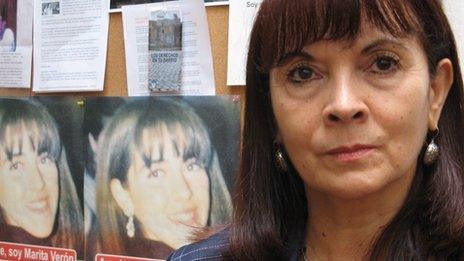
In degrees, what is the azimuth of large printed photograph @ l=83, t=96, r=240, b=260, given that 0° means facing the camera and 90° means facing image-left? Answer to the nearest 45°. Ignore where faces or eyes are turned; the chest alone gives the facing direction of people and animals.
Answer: approximately 0°

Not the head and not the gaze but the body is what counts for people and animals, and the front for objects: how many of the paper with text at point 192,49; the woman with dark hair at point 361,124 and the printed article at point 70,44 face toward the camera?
3

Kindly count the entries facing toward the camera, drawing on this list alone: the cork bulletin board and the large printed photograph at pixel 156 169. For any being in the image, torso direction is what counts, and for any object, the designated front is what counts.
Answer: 2

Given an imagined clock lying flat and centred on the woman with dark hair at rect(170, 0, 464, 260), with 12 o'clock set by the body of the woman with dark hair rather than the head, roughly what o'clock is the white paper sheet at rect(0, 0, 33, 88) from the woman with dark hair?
The white paper sheet is roughly at 4 o'clock from the woman with dark hair.

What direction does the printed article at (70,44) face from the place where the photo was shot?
facing the viewer

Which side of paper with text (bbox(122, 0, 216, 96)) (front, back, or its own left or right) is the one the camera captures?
front

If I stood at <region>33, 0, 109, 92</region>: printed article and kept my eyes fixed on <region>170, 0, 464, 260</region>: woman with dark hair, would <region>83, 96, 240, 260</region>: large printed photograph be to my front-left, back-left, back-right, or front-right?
front-left

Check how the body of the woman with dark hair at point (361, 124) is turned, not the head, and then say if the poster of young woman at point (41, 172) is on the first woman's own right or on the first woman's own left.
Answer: on the first woman's own right

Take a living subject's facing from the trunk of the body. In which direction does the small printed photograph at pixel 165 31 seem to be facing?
toward the camera

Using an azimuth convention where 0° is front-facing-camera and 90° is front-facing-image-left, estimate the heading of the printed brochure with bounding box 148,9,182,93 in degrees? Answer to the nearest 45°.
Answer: approximately 0°

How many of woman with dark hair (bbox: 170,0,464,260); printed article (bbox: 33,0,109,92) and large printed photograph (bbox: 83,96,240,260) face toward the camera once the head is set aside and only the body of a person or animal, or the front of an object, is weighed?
3
